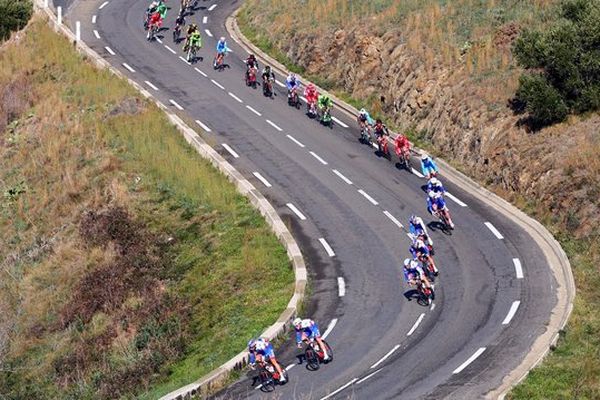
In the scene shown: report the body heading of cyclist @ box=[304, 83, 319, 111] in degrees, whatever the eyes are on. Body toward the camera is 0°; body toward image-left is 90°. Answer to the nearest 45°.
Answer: approximately 0°

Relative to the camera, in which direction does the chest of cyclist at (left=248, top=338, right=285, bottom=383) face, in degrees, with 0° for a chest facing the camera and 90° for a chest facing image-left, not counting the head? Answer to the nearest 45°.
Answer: approximately 45°

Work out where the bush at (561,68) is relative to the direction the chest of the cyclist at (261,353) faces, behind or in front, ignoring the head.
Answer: behind

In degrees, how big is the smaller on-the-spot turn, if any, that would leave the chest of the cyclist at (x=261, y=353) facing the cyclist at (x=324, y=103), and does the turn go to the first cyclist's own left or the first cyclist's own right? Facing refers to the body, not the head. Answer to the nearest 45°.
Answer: approximately 135° to the first cyclist's own right

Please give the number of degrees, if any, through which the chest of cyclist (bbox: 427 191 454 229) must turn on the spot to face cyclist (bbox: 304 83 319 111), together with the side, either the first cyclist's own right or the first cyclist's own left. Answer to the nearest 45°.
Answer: approximately 90° to the first cyclist's own right
